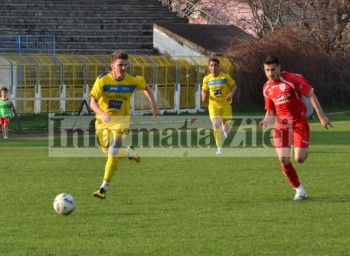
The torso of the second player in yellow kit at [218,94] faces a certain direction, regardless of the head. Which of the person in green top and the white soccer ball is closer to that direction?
the white soccer ball

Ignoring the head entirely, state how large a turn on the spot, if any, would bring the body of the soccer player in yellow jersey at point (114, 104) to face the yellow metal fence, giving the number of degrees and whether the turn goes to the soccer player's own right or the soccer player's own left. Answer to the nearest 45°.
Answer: approximately 180°

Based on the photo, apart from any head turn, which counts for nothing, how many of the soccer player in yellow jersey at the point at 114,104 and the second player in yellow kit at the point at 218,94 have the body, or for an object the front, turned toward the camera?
2

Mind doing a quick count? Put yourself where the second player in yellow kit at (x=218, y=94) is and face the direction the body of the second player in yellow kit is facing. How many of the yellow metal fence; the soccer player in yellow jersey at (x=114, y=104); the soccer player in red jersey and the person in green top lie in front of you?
2

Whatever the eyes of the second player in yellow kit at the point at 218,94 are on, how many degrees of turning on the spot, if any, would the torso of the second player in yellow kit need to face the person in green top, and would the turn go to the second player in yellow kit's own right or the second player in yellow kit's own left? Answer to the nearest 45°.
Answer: approximately 135° to the second player in yellow kit's own right

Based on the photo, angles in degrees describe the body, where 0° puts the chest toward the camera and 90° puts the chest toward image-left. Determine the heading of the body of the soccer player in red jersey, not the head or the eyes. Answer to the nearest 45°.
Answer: approximately 45°

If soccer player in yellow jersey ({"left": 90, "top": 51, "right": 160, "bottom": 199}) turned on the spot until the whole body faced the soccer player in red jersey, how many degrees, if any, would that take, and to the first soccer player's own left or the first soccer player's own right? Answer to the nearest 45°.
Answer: approximately 90° to the first soccer player's own left

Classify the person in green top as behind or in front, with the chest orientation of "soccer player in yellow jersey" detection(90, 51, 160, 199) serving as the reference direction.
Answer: behind
